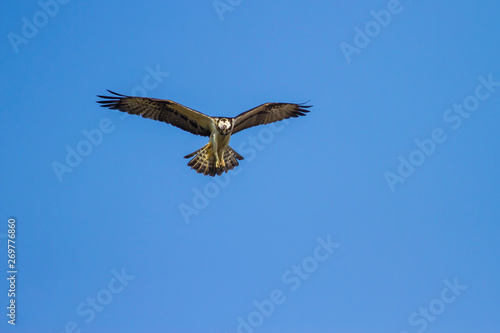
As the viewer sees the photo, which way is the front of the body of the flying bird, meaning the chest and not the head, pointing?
toward the camera
